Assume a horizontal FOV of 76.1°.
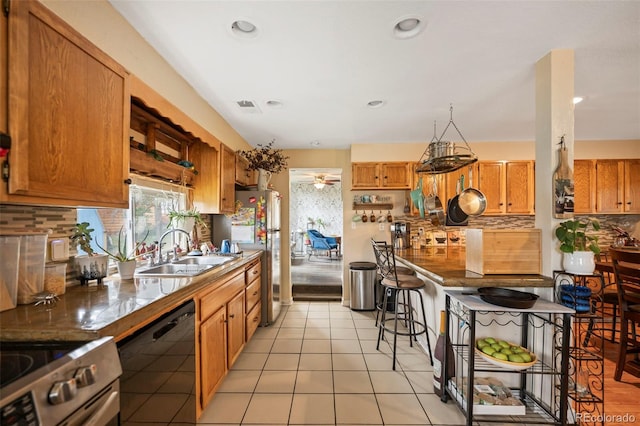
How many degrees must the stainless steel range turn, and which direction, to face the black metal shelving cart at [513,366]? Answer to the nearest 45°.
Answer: approximately 45° to its left

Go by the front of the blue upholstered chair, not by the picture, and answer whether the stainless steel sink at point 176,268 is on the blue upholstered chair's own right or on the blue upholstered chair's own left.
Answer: on the blue upholstered chair's own right

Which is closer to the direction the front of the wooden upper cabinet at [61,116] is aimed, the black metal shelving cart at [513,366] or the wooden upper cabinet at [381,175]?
the black metal shelving cart

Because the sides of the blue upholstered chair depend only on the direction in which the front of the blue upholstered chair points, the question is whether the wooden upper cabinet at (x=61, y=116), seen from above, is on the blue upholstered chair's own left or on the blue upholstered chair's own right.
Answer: on the blue upholstered chair's own right

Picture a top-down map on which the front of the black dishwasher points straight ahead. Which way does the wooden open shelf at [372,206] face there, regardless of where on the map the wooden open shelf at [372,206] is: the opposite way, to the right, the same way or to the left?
to the right

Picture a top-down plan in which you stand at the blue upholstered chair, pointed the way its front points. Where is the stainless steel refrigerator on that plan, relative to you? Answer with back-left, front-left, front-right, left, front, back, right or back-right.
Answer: front-right

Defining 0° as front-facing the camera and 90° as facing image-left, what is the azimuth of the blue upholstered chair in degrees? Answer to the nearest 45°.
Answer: approximately 315°

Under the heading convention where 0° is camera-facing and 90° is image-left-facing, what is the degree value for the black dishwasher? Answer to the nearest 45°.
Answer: approximately 315°

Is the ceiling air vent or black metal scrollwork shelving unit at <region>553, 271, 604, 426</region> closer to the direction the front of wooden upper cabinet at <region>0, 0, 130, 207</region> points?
the black metal scrollwork shelving unit

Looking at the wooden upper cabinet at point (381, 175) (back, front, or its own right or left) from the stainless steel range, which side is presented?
front

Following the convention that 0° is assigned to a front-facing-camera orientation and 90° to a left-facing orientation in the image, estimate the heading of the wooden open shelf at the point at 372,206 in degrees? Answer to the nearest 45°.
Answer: approximately 0°

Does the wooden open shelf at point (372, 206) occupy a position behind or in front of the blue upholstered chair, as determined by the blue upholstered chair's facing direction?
in front

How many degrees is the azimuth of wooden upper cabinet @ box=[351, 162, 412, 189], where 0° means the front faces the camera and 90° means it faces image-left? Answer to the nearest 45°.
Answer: approximately 0°

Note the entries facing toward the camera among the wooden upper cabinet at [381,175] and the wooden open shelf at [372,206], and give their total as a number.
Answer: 2
